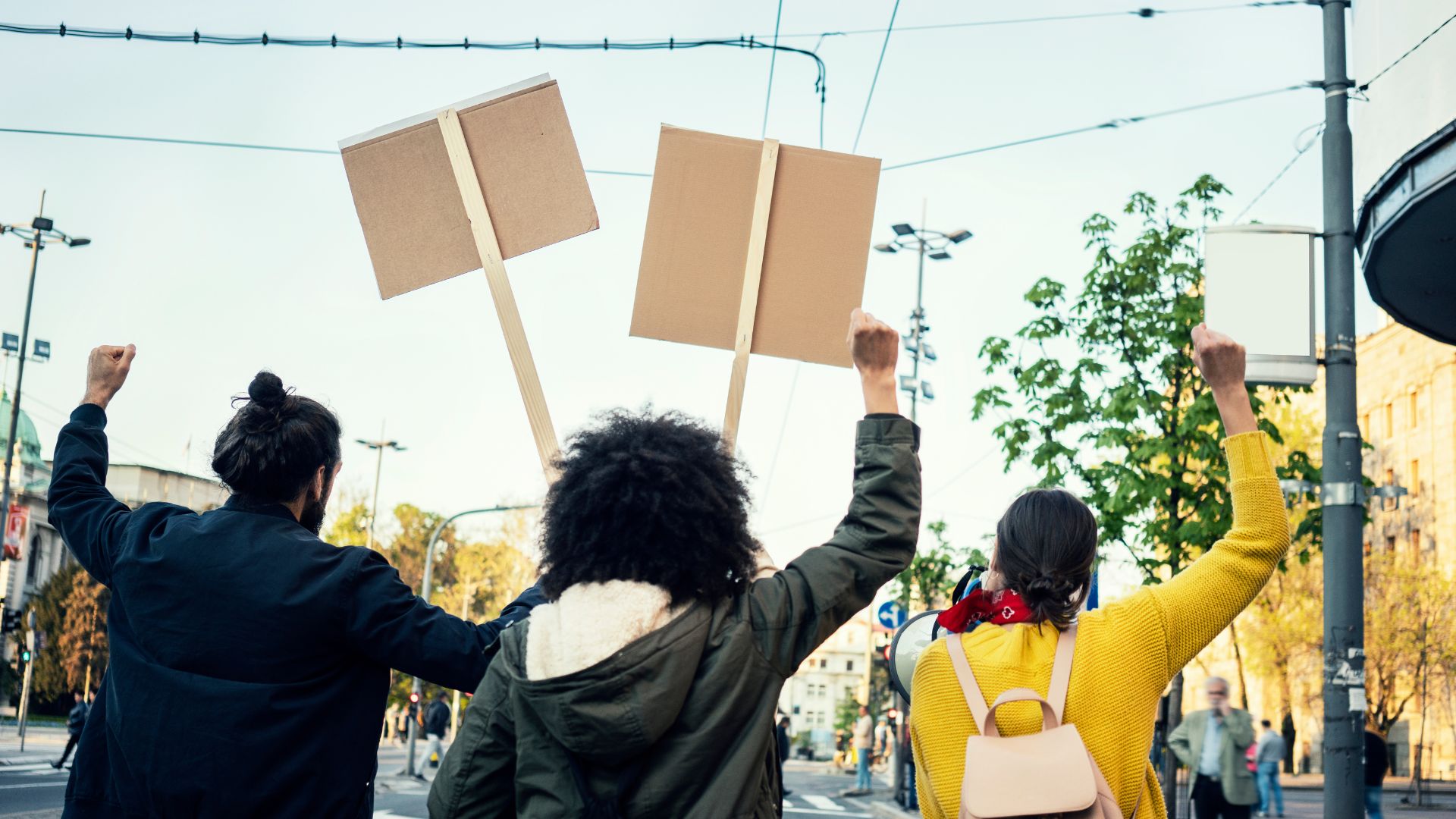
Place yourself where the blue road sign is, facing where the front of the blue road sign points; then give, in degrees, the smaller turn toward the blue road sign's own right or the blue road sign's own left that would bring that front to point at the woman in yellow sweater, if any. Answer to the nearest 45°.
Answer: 0° — it already faces them

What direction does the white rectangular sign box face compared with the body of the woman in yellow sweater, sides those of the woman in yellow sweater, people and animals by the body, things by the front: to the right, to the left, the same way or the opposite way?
the opposite way

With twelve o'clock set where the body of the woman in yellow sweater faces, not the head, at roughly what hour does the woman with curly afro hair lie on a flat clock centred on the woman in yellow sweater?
The woman with curly afro hair is roughly at 8 o'clock from the woman in yellow sweater.

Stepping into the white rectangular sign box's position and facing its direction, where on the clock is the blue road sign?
The blue road sign is roughly at 5 o'clock from the white rectangular sign box.

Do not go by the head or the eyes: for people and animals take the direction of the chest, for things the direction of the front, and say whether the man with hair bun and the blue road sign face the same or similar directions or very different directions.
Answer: very different directions

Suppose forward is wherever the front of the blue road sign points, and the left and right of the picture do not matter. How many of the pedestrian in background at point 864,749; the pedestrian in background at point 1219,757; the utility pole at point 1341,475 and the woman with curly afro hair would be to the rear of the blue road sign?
1

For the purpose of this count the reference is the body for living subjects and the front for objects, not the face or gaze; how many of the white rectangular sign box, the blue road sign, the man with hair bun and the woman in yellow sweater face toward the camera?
2

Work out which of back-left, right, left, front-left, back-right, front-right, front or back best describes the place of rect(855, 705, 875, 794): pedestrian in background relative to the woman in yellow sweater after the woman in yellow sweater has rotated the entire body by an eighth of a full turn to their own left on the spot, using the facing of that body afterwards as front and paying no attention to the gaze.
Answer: front-right

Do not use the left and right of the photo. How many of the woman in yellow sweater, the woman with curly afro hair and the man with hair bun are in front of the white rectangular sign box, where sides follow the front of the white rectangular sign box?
3

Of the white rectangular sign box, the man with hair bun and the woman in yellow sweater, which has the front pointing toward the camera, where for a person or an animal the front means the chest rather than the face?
the white rectangular sign box

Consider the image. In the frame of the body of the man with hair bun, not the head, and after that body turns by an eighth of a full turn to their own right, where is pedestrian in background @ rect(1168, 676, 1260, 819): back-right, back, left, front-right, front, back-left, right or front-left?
front

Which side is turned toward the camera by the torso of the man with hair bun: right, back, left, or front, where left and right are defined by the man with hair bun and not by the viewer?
back

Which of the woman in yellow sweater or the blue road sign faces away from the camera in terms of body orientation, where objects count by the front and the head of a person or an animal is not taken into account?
the woman in yellow sweater

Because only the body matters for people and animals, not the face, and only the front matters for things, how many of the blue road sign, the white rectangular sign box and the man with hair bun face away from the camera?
1

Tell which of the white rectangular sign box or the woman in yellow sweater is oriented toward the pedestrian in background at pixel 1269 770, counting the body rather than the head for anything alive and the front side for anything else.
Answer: the woman in yellow sweater

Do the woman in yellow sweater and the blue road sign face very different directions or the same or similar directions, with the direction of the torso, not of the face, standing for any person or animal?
very different directions

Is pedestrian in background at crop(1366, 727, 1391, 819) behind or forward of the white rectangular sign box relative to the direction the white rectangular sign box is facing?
behind

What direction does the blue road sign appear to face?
toward the camera
